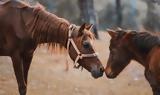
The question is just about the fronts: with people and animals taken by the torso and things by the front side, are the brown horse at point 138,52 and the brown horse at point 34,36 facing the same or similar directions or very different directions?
very different directions

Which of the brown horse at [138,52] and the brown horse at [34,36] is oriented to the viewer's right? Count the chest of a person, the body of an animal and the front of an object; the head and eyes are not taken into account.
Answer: the brown horse at [34,36]

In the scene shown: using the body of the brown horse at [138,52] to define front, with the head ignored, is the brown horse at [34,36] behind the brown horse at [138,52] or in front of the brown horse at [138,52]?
in front

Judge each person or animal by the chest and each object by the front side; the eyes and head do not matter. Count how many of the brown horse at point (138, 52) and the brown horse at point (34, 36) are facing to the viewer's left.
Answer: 1

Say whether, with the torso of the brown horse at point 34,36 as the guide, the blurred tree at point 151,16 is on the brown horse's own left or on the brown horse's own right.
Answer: on the brown horse's own left

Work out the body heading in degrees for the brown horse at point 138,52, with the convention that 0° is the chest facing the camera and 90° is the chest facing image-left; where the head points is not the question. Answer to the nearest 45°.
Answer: approximately 90°

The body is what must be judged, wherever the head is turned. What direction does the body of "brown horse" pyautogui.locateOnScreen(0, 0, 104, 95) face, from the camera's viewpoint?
to the viewer's right

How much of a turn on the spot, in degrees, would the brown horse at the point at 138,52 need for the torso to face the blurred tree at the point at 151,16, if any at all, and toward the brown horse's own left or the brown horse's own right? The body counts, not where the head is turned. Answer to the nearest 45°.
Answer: approximately 90° to the brown horse's own right

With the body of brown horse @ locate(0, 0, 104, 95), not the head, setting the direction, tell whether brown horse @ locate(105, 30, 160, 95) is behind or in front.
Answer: in front
